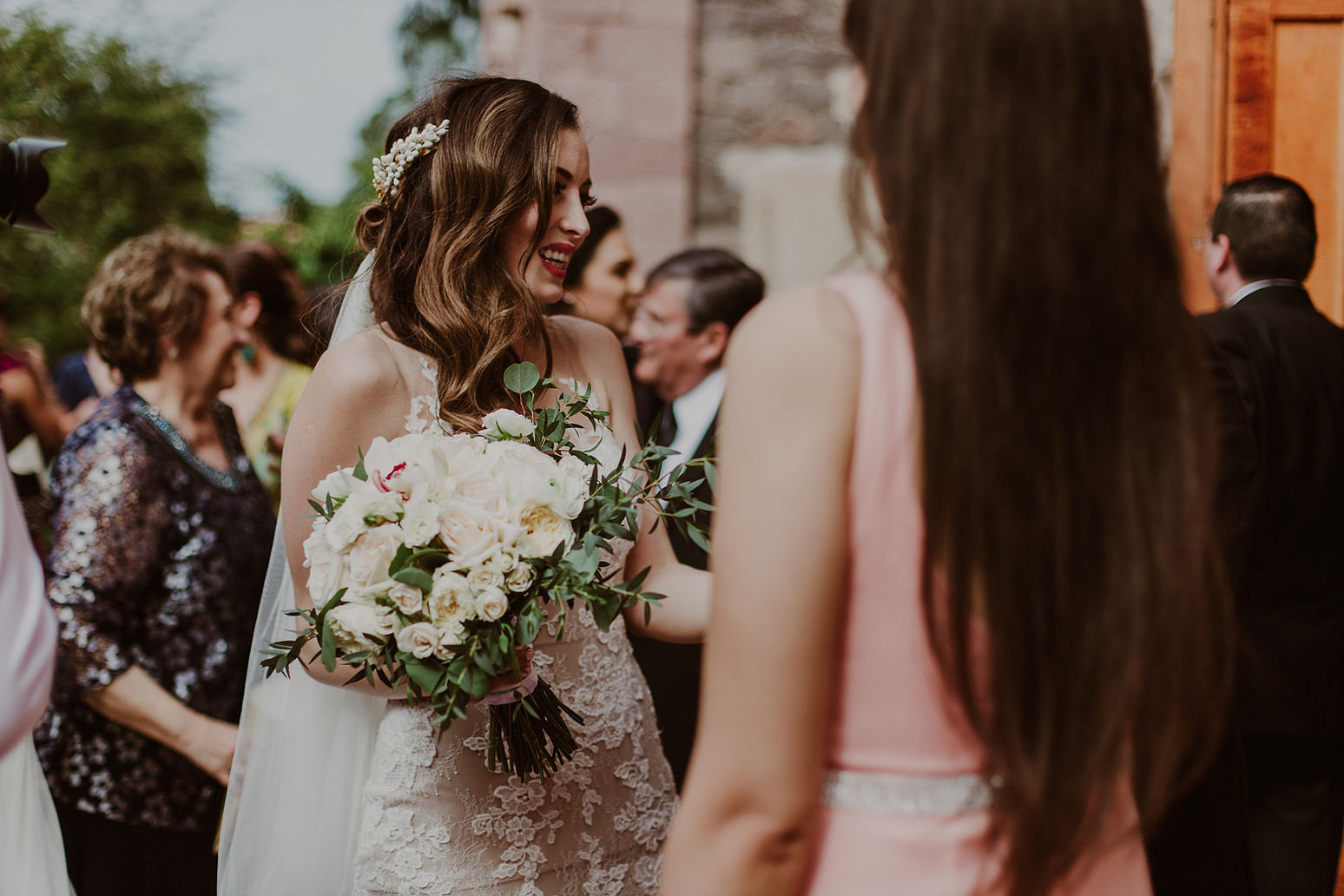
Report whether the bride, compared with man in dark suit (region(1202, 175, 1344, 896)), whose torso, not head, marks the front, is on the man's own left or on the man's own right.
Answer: on the man's own left

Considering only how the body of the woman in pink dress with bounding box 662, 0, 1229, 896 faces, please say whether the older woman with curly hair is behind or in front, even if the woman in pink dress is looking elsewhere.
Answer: in front

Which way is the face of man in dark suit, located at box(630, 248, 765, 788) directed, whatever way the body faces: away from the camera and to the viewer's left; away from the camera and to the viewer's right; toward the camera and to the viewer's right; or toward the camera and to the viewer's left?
toward the camera and to the viewer's left

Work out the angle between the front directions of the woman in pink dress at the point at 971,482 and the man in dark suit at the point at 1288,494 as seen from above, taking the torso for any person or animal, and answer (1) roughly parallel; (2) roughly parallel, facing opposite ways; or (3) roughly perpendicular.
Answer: roughly parallel

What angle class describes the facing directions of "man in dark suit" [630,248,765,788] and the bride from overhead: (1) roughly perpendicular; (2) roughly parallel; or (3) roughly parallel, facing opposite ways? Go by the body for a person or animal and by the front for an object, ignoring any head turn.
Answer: roughly perpendicular

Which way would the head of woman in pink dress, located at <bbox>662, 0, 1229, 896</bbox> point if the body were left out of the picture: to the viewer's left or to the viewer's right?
to the viewer's left

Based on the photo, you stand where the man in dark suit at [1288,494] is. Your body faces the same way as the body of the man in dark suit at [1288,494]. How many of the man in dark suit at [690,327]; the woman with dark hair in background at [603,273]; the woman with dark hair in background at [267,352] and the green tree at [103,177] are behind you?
0

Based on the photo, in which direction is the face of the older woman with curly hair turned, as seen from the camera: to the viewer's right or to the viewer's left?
to the viewer's right
